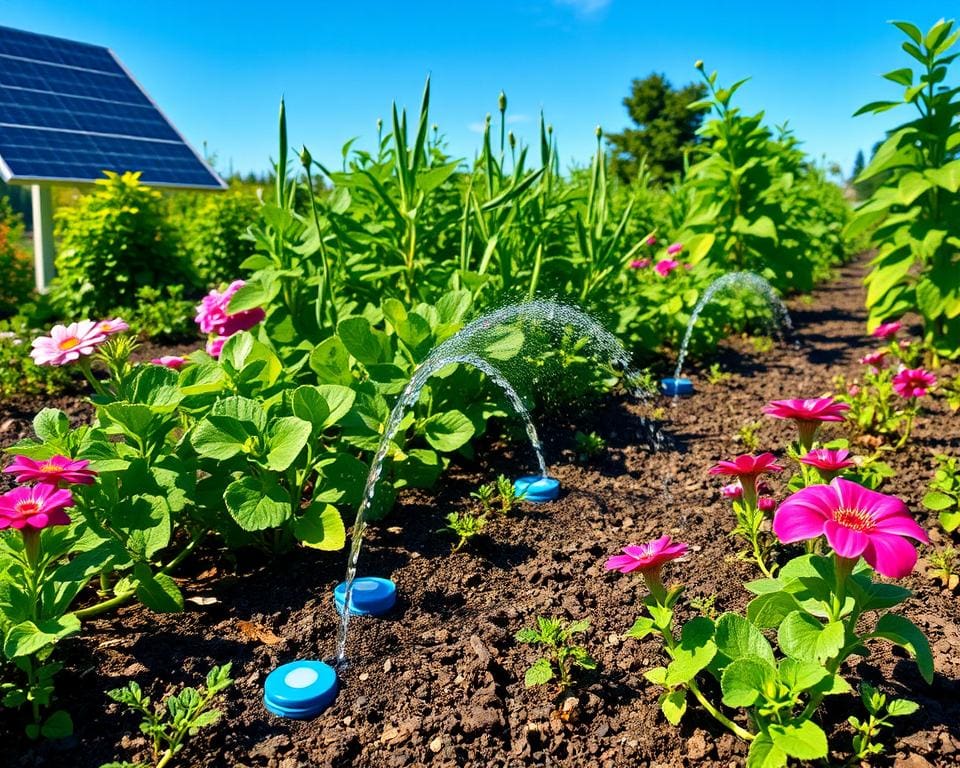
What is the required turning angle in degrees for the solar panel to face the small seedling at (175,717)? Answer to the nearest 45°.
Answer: approximately 45° to its right

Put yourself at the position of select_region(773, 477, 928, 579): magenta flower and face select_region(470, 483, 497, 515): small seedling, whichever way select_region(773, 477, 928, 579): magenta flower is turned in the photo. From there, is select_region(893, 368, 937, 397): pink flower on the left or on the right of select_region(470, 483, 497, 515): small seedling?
right

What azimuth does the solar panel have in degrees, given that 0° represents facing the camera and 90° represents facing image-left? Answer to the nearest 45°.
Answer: approximately 315°

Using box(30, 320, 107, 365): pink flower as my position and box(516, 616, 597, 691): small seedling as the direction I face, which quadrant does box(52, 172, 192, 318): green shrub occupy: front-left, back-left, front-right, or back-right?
back-left

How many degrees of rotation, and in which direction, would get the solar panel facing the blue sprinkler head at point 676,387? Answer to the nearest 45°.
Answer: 0° — it already faces it
